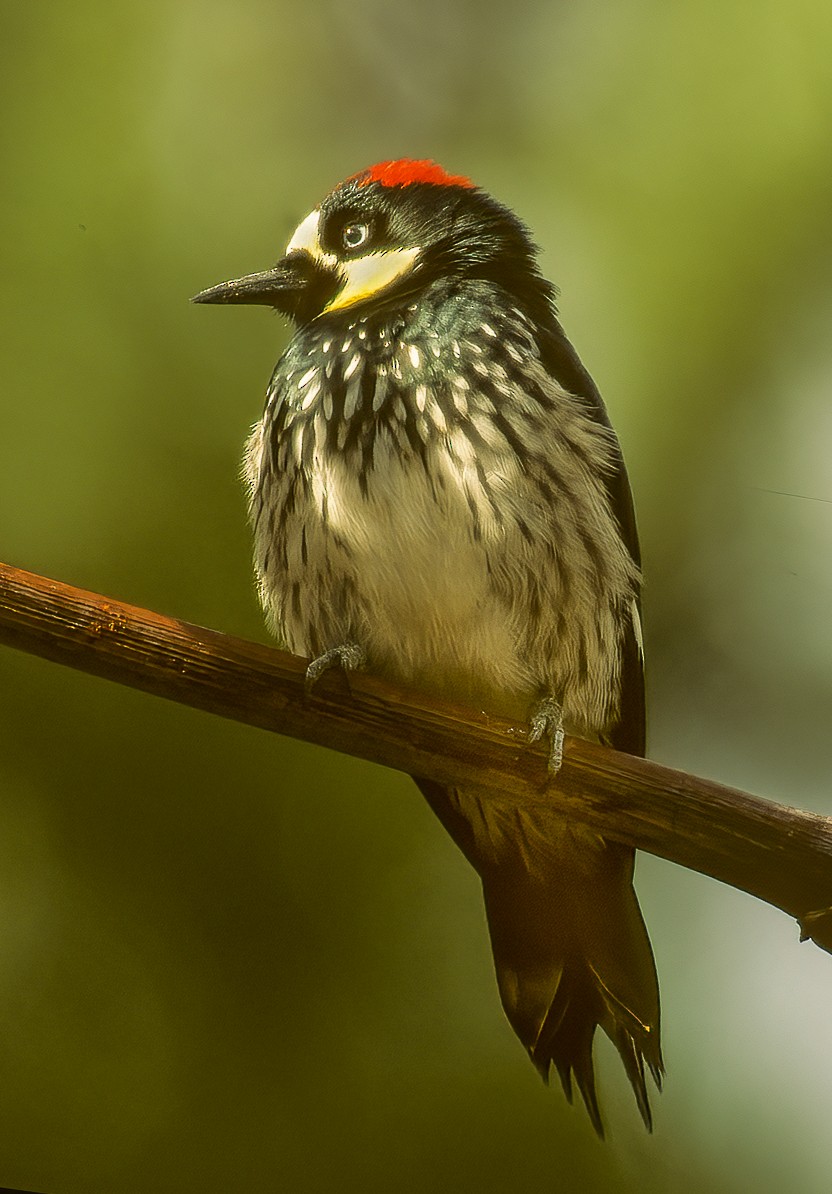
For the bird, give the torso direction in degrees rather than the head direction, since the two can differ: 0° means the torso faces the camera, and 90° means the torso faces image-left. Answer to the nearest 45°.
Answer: approximately 45°
